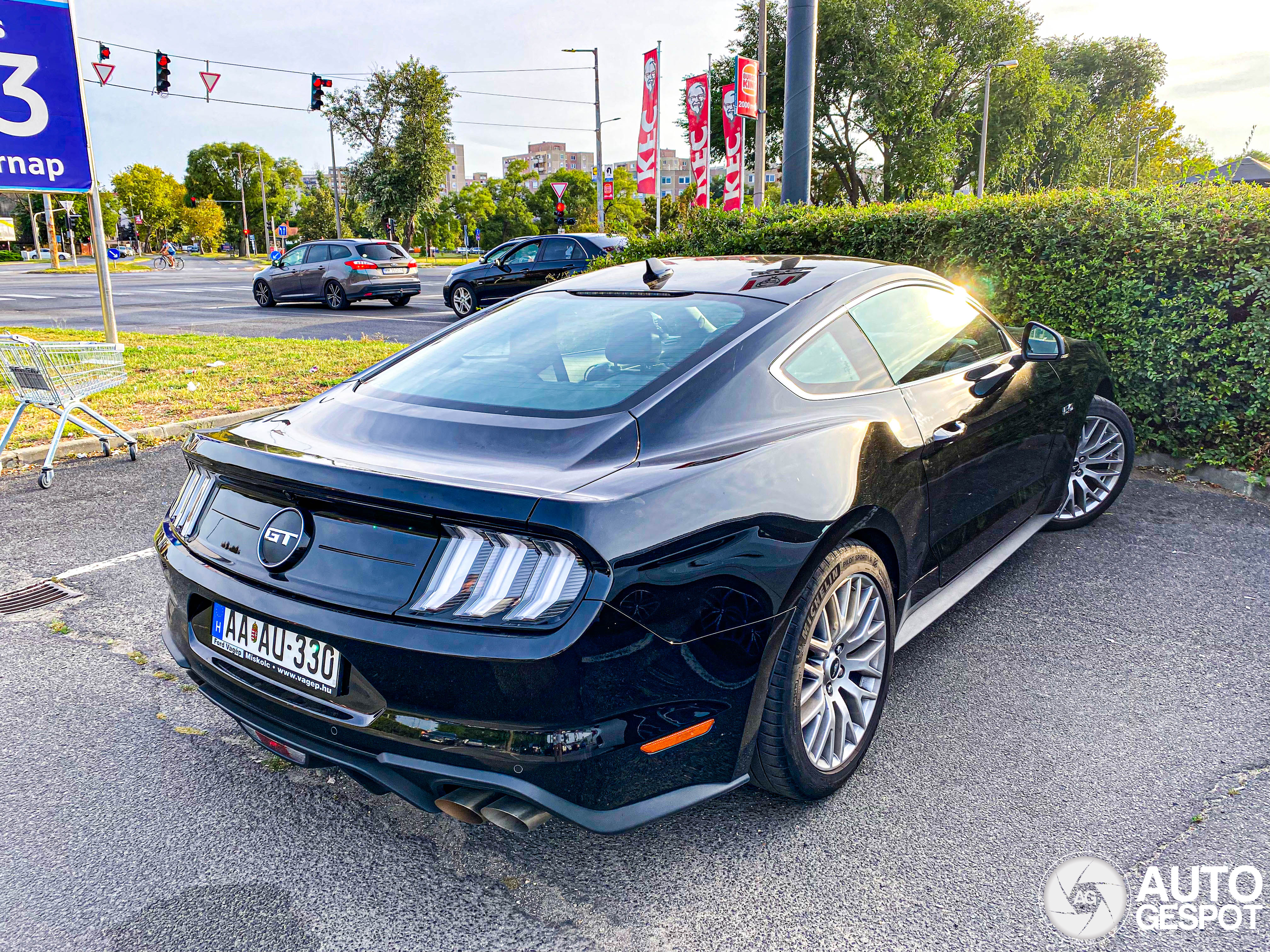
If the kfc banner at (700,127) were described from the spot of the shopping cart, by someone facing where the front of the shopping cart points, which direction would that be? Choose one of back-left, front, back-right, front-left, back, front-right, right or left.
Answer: front

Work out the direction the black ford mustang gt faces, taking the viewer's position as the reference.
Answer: facing away from the viewer and to the right of the viewer

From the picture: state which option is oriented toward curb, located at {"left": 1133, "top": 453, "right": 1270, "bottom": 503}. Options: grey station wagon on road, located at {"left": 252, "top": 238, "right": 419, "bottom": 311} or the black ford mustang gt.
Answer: the black ford mustang gt

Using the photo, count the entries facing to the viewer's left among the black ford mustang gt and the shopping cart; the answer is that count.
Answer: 0

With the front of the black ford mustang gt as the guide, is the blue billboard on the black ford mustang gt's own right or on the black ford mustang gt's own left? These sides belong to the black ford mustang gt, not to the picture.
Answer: on the black ford mustang gt's own left

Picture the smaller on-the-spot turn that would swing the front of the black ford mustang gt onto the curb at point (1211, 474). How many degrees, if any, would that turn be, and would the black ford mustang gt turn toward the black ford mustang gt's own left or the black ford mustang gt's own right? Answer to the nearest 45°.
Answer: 0° — it already faces it

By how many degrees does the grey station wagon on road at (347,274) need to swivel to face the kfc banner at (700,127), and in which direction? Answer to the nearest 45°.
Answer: approximately 135° to its right

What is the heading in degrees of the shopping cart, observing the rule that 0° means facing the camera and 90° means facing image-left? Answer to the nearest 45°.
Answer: approximately 225°

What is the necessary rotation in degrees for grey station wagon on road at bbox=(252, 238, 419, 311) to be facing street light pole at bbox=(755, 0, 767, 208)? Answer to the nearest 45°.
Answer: approximately 180°

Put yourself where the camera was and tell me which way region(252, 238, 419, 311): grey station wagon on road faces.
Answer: facing away from the viewer and to the left of the viewer

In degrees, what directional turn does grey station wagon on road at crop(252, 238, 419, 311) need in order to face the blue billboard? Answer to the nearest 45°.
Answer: approximately 135° to its left

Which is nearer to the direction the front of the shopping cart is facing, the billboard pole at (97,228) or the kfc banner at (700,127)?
the kfc banner

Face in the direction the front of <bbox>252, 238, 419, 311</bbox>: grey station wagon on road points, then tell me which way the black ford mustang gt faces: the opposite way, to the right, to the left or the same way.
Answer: to the right
